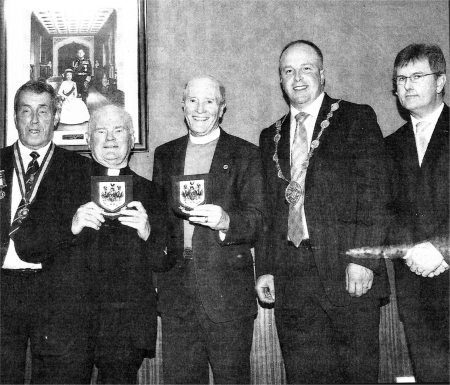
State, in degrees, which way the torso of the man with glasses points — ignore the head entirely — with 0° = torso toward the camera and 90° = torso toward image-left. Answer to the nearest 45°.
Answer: approximately 45°

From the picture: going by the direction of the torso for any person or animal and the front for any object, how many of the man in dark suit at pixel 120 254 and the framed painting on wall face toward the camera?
2

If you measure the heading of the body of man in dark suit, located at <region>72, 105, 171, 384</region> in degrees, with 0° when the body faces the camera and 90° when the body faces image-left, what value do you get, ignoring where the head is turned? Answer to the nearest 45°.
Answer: approximately 0°

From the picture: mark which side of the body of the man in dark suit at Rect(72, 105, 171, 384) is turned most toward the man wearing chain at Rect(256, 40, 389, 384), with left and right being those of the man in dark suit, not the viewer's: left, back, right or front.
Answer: left

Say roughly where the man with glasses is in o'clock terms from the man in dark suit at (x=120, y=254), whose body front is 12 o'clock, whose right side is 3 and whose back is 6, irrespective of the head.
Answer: The man with glasses is roughly at 9 o'clock from the man in dark suit.
